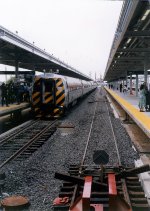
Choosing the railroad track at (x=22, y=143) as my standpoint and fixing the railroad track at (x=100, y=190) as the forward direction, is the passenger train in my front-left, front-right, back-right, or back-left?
back-left
